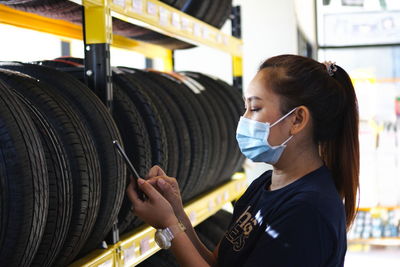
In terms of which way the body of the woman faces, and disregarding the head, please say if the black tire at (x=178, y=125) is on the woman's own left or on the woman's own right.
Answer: on the woman's own right

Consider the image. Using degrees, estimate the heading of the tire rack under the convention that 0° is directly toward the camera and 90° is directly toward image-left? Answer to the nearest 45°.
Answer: approximately 315°

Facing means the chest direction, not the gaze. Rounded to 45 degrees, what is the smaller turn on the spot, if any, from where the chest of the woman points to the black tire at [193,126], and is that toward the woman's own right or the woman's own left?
approximately 90° to the woman's own right

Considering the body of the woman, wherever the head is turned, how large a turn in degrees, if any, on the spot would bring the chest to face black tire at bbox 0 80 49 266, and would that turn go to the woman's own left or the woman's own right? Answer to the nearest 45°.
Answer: approximately 45° to the woman's own left

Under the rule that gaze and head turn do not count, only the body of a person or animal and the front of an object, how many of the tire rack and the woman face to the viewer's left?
1

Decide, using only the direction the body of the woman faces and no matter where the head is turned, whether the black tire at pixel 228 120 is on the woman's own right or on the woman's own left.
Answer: on the woman's own right

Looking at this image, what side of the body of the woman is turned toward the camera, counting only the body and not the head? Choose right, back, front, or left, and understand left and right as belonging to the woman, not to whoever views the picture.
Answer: left

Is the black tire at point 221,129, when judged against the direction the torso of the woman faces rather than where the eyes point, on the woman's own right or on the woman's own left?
on the woman's own right

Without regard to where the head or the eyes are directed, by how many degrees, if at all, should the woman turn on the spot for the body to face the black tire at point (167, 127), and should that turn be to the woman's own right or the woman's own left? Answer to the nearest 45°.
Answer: approximately 45° to the woman's own right

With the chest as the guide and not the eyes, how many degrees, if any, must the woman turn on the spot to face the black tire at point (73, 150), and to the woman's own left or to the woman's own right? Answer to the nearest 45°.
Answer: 0° — they already face it

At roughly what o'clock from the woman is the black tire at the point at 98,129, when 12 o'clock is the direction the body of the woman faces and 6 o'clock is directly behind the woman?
The black tire is roughly at 12 o'clock from the woman.
